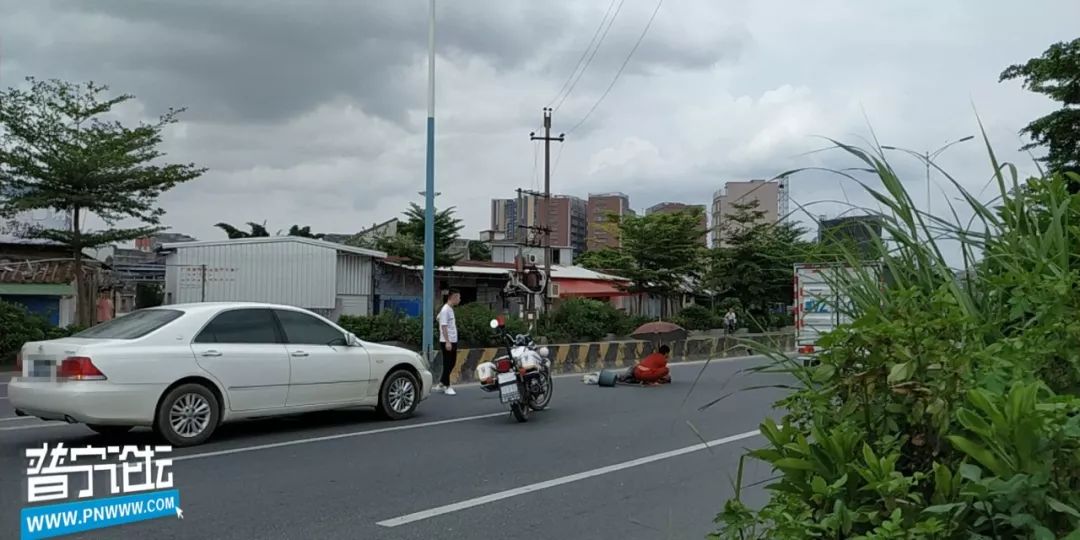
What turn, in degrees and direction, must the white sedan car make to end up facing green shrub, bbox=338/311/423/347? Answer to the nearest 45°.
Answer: approximately 45° to its left

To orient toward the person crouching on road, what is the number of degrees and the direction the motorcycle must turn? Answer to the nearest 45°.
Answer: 0° — it already faces them

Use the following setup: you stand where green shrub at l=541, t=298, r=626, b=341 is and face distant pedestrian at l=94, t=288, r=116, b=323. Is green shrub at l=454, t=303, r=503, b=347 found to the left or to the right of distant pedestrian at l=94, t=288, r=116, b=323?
left

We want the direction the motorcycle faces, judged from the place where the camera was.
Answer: facing away from the viewer and to the right of the viewer

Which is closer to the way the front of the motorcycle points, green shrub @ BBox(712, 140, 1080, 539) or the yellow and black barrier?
the yellow and black barrier

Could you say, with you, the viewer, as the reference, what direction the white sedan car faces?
facing away from the viewer and to the right of the viewer

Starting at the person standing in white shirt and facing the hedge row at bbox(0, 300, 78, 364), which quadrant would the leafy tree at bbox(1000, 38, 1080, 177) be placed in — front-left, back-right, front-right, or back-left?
back-right

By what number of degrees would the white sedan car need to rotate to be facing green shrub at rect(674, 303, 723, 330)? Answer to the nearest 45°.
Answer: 0° — it already faces it
